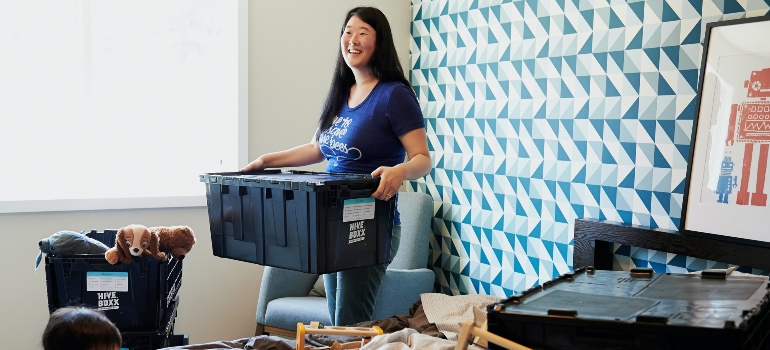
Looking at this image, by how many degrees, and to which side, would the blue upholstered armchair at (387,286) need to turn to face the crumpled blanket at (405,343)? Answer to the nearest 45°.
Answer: approximately 45° to its left

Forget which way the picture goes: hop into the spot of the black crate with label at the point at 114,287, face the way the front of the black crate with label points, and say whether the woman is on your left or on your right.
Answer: on your left

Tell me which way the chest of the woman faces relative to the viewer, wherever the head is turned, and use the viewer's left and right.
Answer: facing the viewer and to the left of the viewer

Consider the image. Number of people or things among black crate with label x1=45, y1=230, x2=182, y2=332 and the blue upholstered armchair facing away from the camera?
0

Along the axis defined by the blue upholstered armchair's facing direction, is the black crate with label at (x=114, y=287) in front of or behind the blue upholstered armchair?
in front
